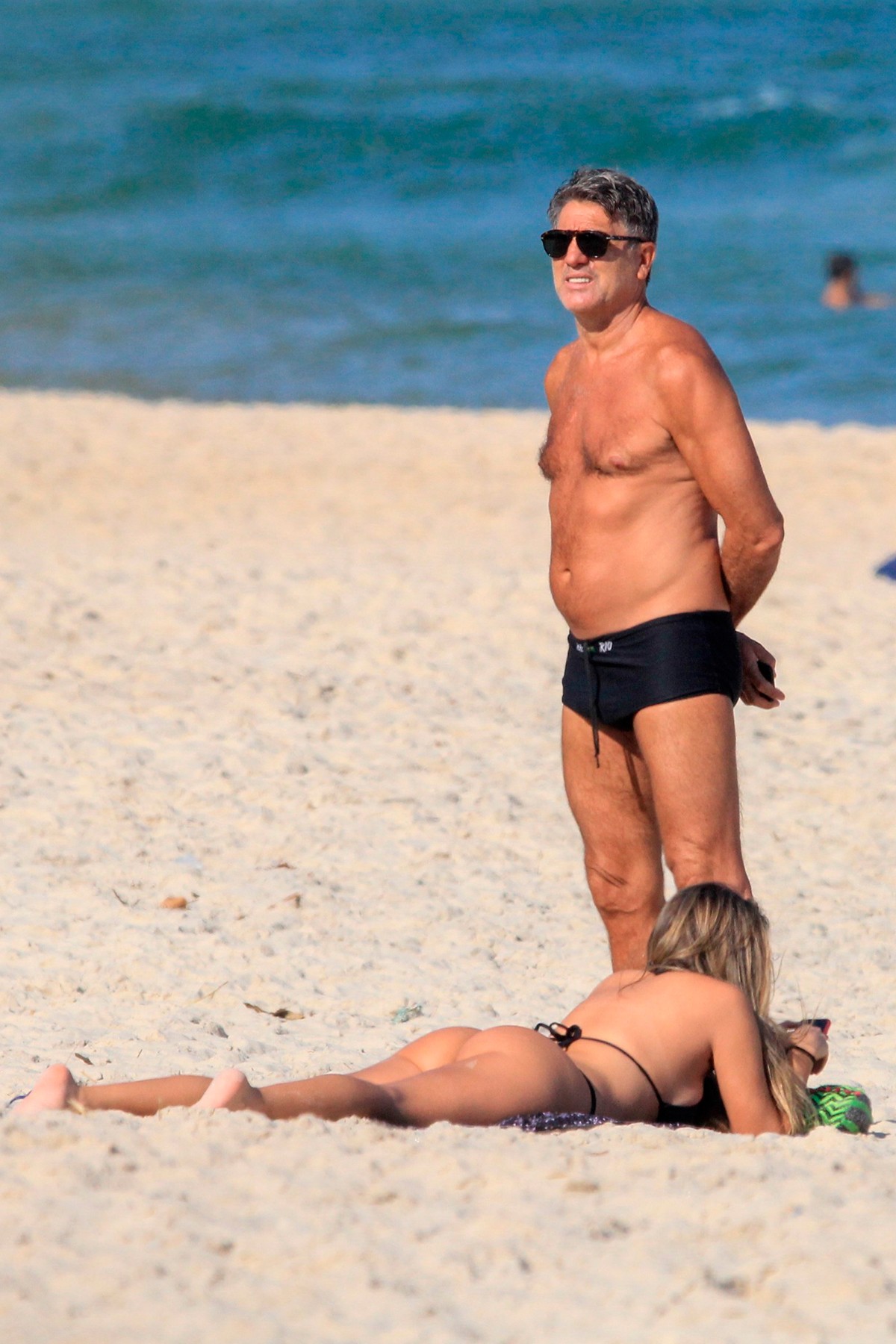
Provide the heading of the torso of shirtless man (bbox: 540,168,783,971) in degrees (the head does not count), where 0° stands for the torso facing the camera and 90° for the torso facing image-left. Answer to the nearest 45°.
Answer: approximately 45°

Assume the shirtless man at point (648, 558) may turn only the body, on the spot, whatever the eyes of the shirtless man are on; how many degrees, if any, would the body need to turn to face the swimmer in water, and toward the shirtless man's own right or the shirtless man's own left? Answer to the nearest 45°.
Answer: approximately 135° to the shirtless man's own right
